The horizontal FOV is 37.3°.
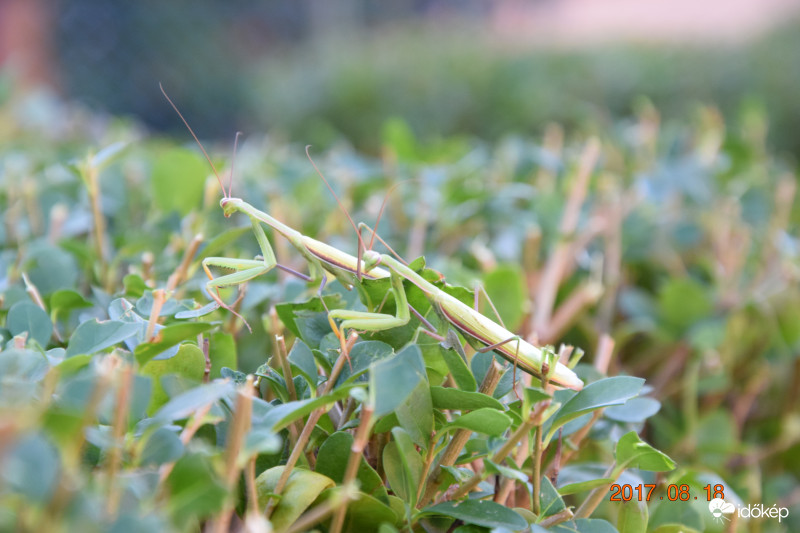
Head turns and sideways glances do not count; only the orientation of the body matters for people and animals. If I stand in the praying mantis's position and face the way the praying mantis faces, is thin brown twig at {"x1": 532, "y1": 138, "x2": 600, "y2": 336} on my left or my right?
on my right

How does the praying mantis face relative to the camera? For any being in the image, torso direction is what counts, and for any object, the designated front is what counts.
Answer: to the viewer's left
